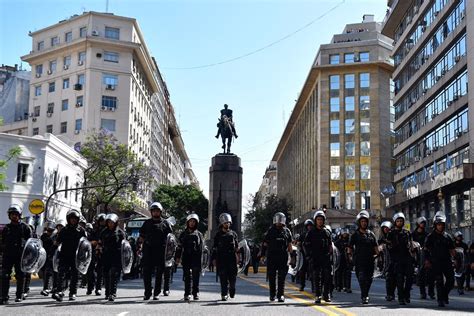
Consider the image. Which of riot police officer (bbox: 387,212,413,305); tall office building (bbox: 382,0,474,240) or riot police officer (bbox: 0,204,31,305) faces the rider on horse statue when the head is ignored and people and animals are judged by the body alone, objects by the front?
the tall office building

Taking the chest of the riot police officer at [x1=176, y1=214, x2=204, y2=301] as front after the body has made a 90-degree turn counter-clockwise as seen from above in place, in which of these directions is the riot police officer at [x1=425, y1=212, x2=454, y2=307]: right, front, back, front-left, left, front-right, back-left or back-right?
front

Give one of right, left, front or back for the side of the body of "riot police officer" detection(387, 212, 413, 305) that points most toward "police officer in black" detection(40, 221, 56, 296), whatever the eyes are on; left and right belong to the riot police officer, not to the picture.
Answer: right

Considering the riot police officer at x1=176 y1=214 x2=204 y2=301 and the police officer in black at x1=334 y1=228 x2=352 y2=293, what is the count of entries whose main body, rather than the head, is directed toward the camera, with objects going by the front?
2

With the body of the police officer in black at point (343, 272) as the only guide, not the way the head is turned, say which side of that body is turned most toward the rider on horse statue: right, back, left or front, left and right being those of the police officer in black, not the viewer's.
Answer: back

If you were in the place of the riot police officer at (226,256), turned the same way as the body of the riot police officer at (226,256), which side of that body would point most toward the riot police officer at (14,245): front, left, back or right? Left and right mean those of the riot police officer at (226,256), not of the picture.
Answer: right

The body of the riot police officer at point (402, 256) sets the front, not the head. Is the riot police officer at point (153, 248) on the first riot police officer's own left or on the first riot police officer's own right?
on the first riot police officer's own right

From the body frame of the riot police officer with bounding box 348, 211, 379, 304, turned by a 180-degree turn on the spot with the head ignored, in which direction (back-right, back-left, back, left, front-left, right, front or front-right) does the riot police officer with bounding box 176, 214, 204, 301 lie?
left

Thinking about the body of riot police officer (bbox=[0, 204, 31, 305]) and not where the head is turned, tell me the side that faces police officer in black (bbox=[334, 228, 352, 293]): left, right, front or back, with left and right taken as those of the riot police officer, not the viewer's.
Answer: left
